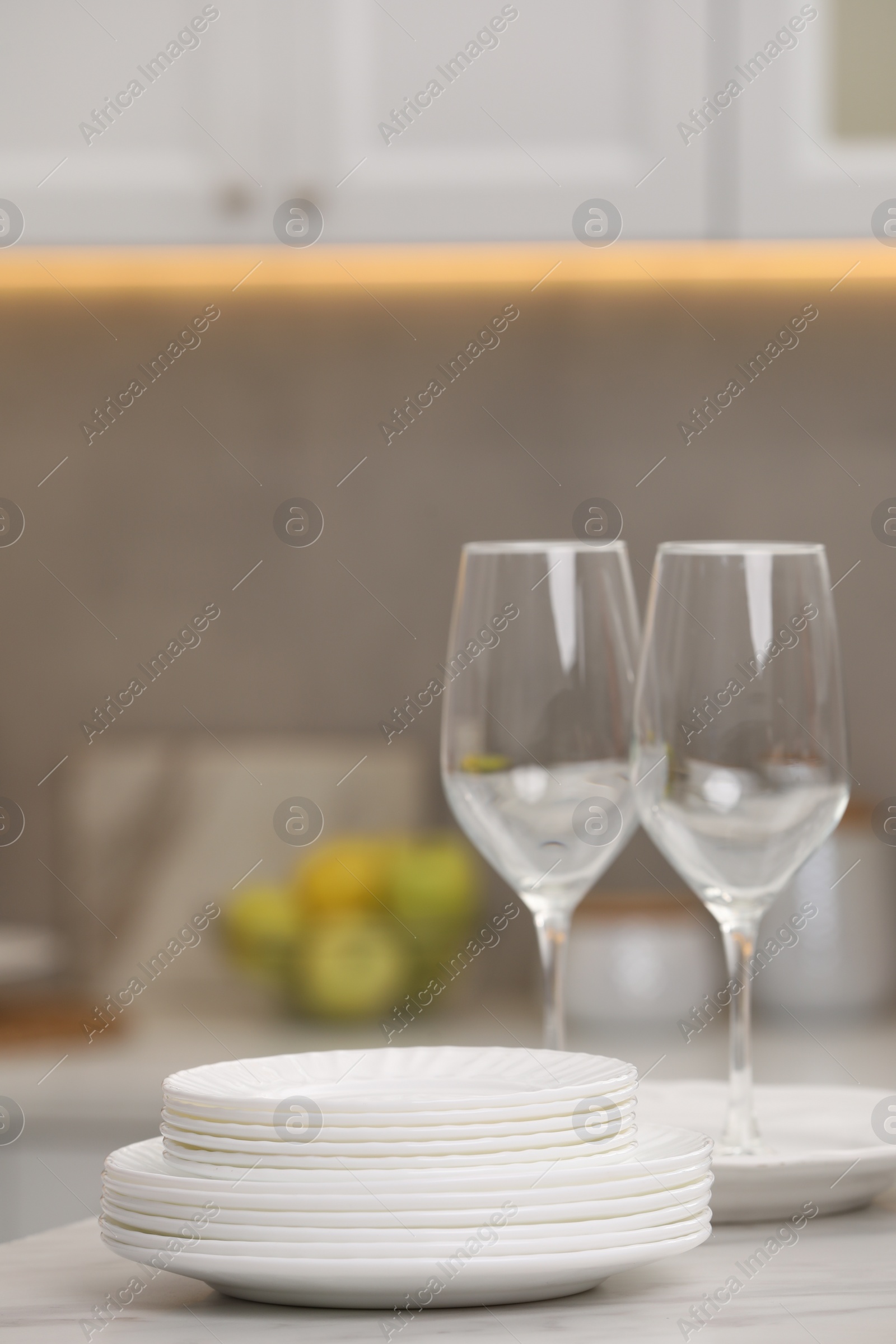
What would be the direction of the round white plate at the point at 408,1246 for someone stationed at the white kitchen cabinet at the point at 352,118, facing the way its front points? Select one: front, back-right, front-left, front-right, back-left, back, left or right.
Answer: front

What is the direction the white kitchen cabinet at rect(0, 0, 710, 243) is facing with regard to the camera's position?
facing the viewer

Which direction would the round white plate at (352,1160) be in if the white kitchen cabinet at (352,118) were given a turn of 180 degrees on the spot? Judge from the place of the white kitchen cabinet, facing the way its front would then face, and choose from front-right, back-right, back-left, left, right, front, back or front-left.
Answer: back

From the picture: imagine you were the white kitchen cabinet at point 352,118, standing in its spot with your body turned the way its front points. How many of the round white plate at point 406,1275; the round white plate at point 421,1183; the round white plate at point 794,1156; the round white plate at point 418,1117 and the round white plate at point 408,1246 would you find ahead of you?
5

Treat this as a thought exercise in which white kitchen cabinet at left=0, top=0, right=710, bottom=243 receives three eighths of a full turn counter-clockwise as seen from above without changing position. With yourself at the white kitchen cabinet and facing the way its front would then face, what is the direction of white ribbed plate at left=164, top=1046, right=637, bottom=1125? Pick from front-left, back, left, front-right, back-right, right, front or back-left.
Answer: back-right

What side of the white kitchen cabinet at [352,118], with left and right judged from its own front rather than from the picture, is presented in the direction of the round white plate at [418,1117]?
front

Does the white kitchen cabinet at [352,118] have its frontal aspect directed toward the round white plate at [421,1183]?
yes

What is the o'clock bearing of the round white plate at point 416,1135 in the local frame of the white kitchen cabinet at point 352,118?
The round white plate is roughly at 12 o'clock from the white kitchen cabinet.

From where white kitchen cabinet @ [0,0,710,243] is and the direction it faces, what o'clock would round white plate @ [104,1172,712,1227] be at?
The round white plate is roughly at 12 o'clock from the white kitchen cabinet.

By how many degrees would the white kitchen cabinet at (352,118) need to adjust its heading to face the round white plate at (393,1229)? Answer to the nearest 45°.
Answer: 0° — it already faces it

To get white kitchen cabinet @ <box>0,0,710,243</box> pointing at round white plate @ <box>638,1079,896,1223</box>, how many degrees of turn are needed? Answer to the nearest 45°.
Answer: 0° — it already faces it

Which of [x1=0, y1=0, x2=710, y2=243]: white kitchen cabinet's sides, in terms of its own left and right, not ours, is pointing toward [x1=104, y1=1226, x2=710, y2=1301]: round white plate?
front
